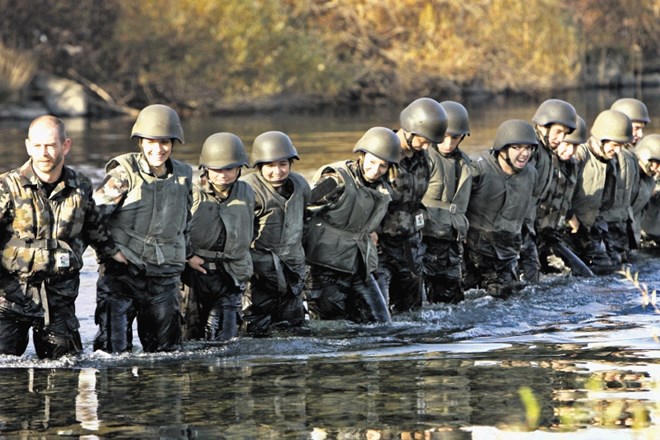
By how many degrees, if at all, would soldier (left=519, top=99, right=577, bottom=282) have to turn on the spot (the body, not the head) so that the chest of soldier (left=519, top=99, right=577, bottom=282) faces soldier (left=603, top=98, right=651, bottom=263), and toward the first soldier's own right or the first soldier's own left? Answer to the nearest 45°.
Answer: approximately 90° to the first soldier's own left

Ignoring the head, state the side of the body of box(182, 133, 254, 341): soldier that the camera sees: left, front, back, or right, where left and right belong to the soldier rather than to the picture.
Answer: front

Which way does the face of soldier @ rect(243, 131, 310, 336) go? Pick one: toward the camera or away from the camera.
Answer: toward the camera

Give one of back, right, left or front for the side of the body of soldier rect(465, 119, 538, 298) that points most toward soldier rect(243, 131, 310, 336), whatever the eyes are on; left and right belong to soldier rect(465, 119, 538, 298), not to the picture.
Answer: right

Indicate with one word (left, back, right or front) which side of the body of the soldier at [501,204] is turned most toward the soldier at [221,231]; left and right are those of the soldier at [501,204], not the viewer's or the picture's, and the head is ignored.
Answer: right

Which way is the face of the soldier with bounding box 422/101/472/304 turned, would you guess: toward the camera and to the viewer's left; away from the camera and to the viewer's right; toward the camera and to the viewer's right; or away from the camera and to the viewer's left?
toward the camera and to the viewer's left

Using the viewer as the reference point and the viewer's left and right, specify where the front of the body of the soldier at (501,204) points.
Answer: facing the viewer and to the right of the viewer

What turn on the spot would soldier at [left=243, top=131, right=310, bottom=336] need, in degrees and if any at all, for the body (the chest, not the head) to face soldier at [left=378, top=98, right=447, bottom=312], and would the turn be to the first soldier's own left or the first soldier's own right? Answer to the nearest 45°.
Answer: approximately 135° to the first soldier's own left

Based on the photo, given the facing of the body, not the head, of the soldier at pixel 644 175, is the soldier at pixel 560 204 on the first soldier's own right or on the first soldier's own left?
on the first soldier's own right
